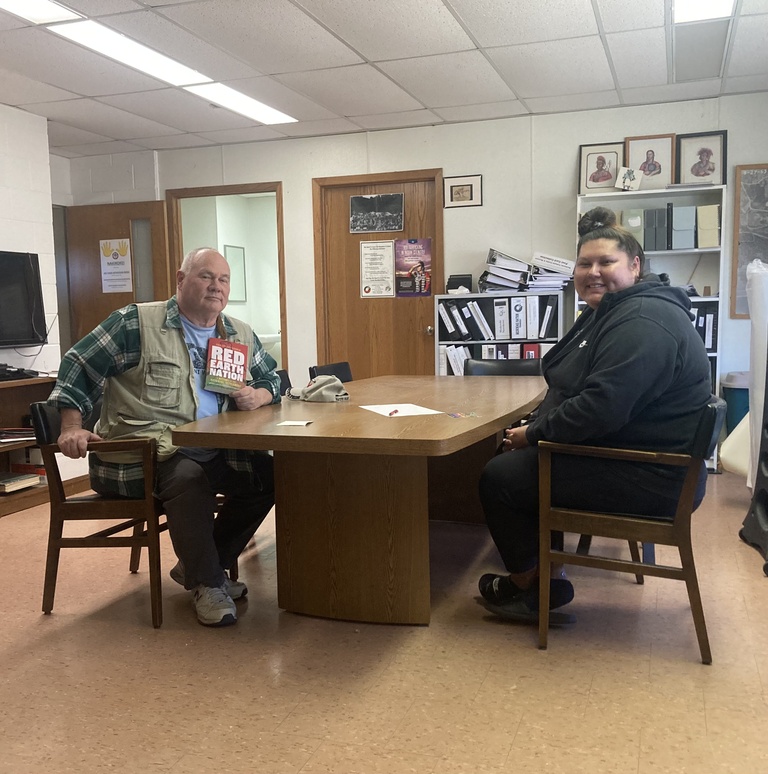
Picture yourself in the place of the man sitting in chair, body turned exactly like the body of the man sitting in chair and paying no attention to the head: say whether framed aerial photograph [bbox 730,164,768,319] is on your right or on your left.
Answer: on your left

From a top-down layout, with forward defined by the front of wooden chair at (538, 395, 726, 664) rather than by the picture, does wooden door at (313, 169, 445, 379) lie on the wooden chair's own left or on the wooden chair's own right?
on the wooden chair's own right
